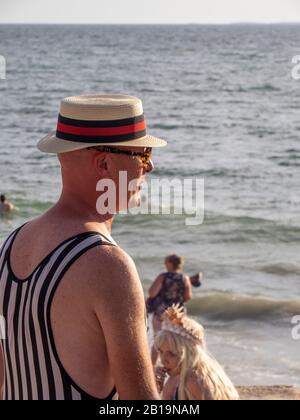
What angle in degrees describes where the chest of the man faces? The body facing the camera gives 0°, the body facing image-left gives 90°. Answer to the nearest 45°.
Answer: approximately 225°

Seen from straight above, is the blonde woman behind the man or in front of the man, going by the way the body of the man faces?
in front
